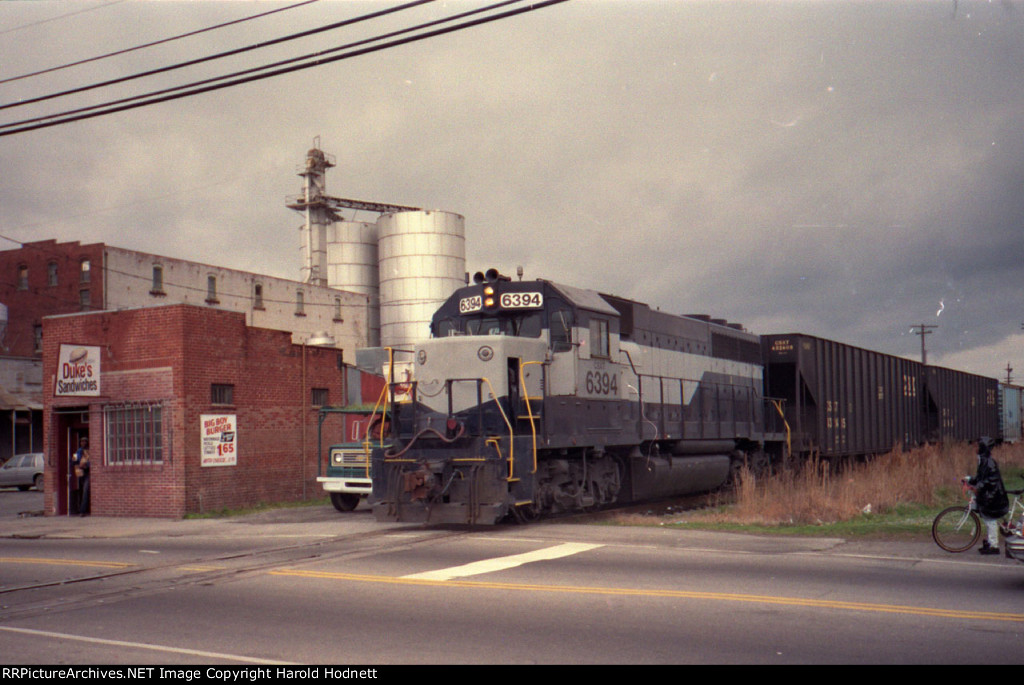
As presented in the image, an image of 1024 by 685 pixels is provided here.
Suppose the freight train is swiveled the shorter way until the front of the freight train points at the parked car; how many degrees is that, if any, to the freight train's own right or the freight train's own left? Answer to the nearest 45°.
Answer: approximately 90° to the freight train's own right

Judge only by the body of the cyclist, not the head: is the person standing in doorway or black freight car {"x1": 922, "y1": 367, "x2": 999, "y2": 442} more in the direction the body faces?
the person standing in doorway

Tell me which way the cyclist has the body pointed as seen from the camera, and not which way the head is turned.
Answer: to the viewer's left

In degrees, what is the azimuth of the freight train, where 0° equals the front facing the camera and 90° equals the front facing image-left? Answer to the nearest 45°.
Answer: approximately 45°
